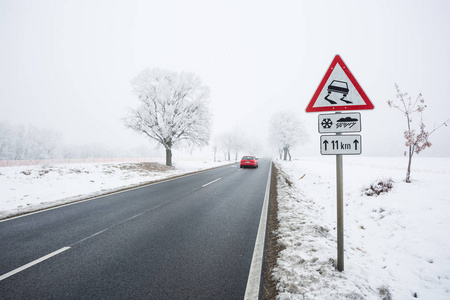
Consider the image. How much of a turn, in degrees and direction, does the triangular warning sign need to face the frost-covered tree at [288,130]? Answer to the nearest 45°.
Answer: approximately 180°

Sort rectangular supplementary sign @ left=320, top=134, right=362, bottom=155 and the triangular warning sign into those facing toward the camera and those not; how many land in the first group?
2

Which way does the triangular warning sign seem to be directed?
toward the camera

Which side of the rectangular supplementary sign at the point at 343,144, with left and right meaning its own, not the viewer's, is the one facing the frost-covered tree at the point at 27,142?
right

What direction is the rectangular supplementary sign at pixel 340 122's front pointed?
toward the camera

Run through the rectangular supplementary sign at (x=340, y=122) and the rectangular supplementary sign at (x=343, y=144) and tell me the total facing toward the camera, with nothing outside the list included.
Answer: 2

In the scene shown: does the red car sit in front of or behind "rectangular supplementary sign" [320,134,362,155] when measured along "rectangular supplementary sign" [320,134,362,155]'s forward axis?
behind

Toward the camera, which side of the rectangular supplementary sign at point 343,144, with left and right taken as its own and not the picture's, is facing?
front

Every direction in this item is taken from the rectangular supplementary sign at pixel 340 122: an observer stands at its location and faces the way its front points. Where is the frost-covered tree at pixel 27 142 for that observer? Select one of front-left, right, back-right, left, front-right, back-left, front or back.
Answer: right
